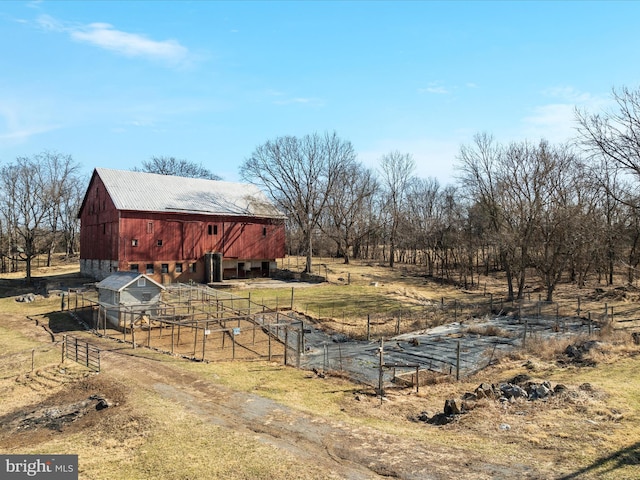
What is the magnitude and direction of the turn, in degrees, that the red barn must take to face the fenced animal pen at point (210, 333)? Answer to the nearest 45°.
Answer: approximately 45° to its right

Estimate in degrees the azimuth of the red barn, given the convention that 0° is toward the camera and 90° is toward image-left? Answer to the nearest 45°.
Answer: approximately 315°

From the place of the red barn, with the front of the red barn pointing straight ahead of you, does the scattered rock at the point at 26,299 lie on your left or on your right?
on your right
